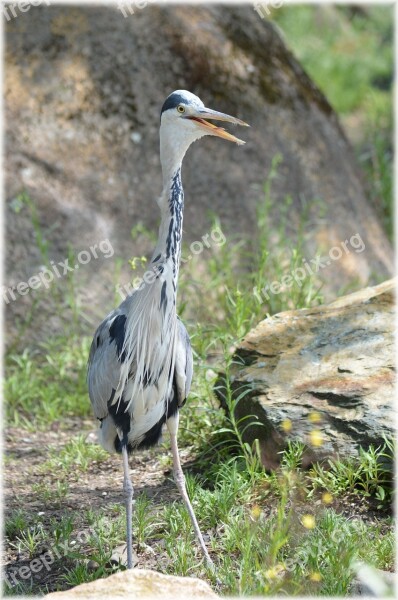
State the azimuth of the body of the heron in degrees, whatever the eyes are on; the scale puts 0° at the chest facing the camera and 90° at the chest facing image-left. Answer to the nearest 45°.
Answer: approximately 315°

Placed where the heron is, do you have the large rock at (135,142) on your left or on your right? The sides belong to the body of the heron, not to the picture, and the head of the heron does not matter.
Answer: on your left
